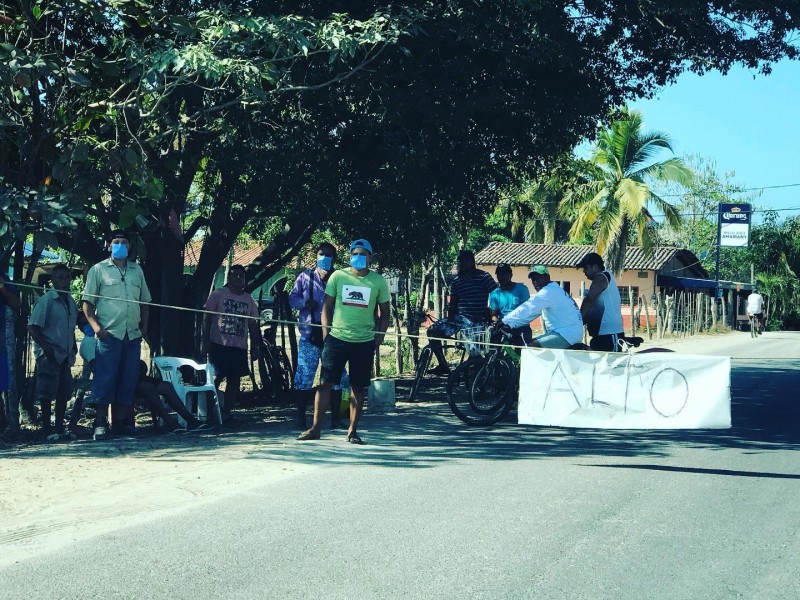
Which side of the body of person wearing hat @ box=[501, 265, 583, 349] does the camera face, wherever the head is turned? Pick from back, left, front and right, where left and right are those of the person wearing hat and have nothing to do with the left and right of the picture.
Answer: left

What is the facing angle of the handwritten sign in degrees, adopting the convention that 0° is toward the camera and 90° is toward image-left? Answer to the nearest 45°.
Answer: approximately 0°

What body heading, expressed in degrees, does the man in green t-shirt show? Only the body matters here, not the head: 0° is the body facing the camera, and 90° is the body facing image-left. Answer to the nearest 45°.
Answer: approximately 0°

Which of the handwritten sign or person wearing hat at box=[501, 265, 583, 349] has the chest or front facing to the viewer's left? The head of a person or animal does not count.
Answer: the person wearing hat

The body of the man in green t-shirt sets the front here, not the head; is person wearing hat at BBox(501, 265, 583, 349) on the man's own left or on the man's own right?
on the man's own left

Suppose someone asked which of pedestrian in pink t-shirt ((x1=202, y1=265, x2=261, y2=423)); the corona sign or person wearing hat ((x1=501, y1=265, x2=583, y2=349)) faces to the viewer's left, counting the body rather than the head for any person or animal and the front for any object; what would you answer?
the person wearing hat

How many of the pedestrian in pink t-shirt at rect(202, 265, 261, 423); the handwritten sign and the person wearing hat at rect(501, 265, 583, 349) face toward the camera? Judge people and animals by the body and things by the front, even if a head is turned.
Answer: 2
